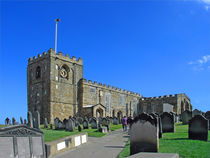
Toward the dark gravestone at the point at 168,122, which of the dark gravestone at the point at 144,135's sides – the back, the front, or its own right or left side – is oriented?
back

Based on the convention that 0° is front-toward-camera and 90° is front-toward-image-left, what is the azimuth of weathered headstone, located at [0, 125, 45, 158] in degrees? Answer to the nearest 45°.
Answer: approximately 0°

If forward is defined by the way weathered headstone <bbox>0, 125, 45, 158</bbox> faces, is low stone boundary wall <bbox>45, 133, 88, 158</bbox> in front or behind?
behind

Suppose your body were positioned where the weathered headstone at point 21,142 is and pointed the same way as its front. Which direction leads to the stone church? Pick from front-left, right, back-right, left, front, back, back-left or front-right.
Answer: back

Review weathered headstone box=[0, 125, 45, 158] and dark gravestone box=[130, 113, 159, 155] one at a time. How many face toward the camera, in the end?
2

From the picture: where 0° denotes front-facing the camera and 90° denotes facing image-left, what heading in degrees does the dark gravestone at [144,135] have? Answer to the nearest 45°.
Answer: approximately 0°
